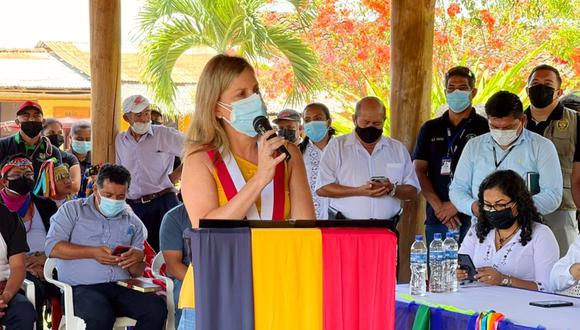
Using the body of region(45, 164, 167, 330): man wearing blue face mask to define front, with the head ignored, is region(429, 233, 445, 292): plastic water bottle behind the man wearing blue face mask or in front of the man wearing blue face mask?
in front

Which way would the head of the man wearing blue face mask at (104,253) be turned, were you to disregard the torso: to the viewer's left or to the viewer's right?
to the viewer's right

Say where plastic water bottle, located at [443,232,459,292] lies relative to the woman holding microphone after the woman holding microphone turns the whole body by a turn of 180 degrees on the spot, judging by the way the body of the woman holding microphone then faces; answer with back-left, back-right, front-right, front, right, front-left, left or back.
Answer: right

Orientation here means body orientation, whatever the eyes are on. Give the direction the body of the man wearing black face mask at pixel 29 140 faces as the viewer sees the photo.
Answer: toward the camera

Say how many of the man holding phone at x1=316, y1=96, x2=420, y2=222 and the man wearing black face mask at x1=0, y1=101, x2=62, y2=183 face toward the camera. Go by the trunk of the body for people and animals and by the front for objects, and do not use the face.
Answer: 2

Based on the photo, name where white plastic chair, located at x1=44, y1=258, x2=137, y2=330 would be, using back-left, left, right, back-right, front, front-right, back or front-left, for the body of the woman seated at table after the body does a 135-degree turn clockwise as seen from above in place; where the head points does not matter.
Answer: left

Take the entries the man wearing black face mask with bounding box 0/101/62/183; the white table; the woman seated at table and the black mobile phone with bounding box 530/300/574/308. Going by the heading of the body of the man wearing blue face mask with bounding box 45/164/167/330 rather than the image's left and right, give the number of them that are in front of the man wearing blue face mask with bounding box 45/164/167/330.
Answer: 3

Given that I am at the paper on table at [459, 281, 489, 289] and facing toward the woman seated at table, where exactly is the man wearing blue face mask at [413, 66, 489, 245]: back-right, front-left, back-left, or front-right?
front-left

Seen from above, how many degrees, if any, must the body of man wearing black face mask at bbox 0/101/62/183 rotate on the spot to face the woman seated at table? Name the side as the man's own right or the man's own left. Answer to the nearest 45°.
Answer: approximately 45° to the man's own left

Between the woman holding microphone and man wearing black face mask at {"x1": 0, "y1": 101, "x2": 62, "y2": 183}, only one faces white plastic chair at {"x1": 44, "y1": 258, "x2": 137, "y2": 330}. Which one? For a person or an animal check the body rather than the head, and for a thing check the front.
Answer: the man wearing black face mask

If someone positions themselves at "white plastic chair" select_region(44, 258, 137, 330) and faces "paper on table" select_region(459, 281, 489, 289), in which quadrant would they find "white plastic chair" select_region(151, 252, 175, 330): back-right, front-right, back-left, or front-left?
front-left

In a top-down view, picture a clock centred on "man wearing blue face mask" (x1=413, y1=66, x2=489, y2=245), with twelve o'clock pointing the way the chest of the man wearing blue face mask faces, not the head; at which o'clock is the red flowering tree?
The red flowering tree is roughly at 6 o'clock from the man wearing blue face mask.

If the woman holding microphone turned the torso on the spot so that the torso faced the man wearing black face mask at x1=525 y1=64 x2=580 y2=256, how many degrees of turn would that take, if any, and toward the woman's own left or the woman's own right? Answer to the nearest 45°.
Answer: approximately 90° to the woman's own left
